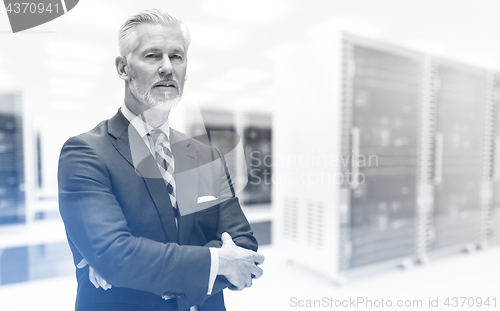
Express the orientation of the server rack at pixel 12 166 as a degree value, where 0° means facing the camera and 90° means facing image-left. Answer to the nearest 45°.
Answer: approximately 315°

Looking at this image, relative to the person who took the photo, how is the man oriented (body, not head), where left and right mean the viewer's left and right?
facing the viewer and to the right of the viewer

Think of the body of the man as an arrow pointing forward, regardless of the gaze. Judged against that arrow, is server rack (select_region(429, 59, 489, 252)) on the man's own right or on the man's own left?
on the man's own left

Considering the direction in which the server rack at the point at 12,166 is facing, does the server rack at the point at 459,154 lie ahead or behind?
ahead

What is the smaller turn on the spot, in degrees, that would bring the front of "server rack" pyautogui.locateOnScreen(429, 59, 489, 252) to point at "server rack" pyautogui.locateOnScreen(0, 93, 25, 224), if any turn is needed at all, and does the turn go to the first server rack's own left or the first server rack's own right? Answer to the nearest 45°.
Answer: approximately 90° to the first server rack's own right

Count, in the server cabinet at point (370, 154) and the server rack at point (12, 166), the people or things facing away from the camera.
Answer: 0

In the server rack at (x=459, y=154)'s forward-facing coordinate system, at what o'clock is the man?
The man is roughly at 2 o'clock from the server rack.

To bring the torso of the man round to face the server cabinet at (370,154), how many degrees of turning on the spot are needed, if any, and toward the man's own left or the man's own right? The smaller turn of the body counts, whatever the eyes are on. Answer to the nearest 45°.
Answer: approximately 90° to the man's own left

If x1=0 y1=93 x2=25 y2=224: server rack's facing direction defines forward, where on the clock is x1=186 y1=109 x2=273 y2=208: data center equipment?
The data center equipment is roughly at 10 o'clock from the server rack.

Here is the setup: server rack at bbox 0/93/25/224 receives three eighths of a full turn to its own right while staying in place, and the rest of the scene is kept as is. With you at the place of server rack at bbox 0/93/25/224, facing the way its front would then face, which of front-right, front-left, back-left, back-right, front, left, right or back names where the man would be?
left
